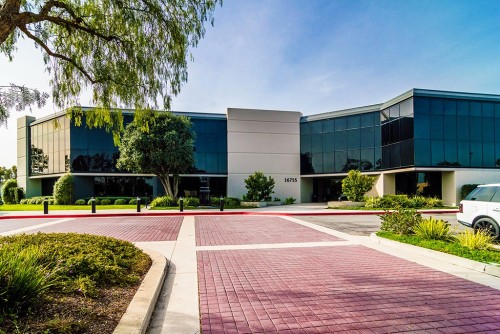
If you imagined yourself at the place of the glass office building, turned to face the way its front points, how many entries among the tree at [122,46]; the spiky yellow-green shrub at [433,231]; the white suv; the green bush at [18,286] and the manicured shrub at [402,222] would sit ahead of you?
5

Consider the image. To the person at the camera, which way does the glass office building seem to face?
facing the viewer

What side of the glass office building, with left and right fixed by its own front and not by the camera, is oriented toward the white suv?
front

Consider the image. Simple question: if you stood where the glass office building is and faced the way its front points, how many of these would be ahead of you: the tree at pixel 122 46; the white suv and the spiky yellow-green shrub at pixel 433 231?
3
